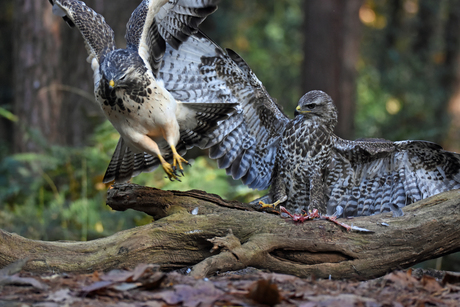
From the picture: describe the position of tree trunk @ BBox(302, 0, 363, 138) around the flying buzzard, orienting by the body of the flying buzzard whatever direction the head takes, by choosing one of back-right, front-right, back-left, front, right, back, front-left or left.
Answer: back

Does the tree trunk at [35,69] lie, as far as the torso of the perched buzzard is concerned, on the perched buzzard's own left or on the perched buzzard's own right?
on the perched buzzard's own right

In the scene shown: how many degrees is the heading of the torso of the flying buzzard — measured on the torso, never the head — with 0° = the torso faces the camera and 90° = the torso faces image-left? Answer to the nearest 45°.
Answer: approximately 45°

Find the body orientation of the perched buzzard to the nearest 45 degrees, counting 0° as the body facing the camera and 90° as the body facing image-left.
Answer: approximately 0°

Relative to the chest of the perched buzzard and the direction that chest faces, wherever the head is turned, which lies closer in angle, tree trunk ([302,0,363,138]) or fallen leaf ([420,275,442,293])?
the fallen leaf

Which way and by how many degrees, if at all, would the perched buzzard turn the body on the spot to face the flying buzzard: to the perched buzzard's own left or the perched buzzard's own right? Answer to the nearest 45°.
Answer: approximately 45° to the perched buzzard's own right
